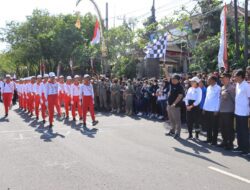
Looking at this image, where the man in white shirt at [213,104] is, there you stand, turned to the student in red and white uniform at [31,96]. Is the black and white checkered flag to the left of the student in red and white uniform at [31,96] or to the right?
right

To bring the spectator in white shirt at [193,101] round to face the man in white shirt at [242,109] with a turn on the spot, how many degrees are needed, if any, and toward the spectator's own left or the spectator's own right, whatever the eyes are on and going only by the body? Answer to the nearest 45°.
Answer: approximately 90° to the spectator's own left

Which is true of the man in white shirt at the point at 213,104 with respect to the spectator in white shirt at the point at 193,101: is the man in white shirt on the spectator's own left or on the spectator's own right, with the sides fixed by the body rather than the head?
on the spectator's own left

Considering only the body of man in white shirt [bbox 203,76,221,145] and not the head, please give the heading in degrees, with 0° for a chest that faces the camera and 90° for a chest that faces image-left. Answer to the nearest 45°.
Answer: approximately 45°

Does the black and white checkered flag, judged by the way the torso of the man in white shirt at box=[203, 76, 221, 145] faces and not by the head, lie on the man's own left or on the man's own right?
on the man's own right

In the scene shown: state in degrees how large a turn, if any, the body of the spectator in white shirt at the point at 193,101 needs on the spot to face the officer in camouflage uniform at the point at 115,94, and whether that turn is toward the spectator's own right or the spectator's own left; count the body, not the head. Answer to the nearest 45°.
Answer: approximately 90° to the spectator's own right

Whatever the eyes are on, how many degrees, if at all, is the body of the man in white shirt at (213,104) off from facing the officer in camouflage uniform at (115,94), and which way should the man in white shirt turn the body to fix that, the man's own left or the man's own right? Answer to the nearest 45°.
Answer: approximately 90° to the man's own right

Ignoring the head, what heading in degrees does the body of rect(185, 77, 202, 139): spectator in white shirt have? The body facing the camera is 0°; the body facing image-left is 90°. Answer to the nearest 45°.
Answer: approximately 45°
